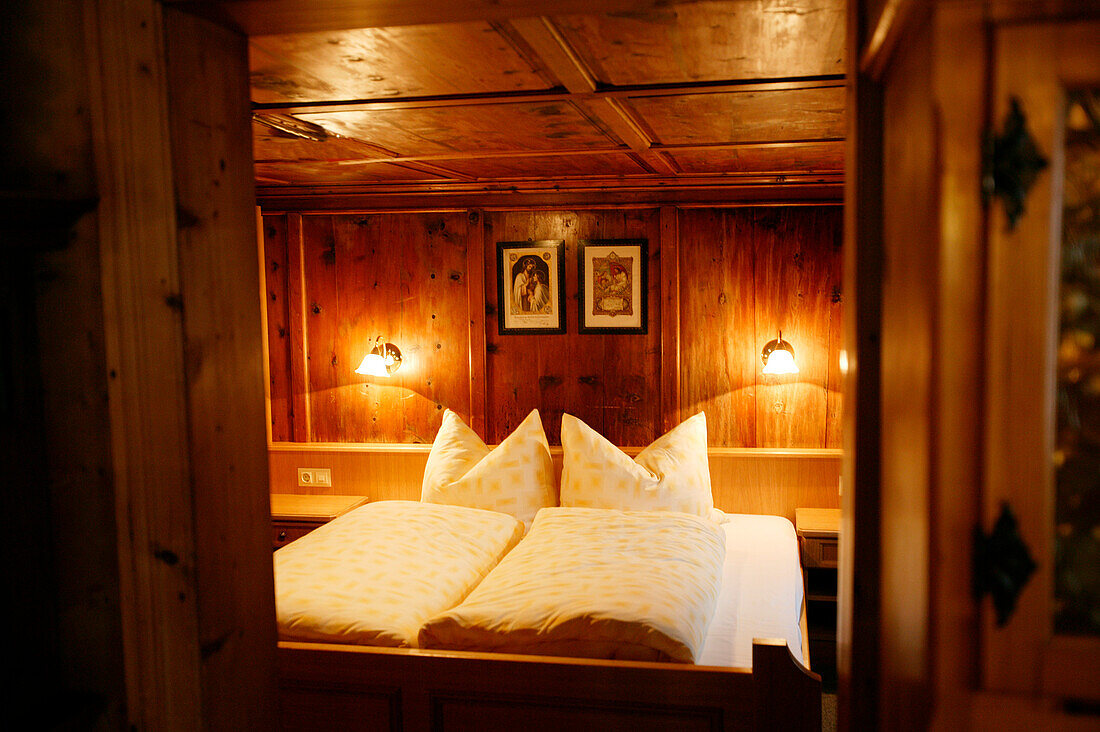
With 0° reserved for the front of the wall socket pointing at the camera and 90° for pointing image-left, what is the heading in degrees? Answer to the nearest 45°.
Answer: approximately 0°

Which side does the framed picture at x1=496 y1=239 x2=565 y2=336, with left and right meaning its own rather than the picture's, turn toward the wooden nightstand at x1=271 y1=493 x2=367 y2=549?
right

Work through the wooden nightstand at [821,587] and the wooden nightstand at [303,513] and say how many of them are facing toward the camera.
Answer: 2

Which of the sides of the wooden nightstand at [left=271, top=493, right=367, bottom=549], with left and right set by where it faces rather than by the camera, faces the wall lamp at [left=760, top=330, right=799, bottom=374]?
left

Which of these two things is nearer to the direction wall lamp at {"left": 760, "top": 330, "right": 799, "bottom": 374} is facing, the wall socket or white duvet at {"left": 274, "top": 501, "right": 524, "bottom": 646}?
the white duvet

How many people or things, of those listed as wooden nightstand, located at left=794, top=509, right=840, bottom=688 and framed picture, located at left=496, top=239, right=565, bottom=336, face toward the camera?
2
